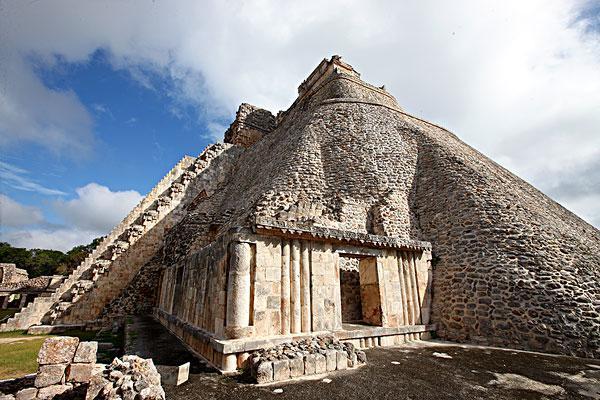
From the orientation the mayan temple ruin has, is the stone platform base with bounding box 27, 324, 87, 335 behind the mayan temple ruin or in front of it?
in front

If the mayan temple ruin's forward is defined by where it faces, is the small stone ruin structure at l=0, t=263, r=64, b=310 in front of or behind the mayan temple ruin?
in front
